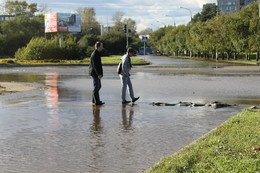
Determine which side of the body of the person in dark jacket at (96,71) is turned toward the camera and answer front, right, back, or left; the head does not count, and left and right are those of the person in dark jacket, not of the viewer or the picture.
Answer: right
